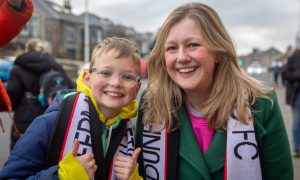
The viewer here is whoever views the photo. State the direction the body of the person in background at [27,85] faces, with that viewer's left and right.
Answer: facing away from the viewer and to the right of the viewer

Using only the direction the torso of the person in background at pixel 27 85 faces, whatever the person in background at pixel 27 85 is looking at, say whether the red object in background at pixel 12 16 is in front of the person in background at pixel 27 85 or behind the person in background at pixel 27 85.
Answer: behind

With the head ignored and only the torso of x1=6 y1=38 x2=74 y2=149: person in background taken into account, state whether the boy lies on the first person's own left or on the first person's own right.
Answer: on the first person's own right

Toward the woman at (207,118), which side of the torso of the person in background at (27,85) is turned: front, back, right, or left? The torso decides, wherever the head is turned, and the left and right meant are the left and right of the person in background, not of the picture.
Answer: back
